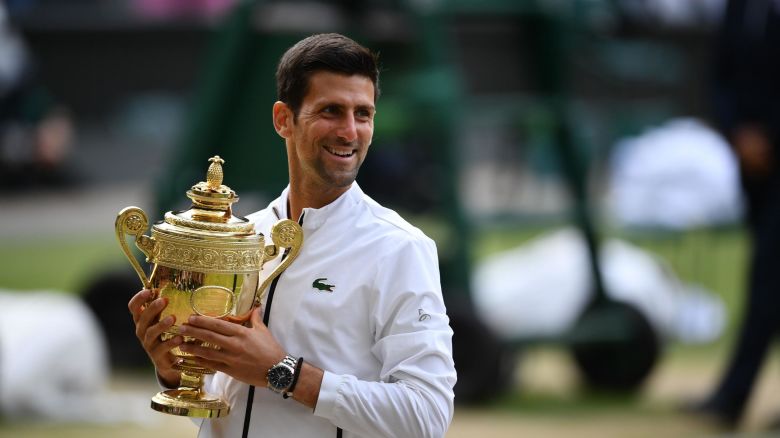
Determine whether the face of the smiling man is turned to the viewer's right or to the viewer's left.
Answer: to the viewer's right

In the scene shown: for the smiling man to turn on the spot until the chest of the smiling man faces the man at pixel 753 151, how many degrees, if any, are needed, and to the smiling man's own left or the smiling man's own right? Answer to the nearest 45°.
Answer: approximately 180°

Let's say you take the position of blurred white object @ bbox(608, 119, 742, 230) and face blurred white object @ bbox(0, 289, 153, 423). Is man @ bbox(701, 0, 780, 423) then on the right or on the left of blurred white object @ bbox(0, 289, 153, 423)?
left

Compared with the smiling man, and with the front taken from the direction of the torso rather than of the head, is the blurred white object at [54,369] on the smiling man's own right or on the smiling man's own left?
on the smiling man's own right

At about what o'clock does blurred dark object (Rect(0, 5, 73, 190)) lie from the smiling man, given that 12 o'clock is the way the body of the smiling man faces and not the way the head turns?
The blurred dark object is roughly at 4 o'clock from the smiling man.

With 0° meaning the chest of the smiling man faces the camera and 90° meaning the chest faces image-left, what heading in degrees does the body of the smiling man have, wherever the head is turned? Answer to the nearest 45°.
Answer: approximately 45°
